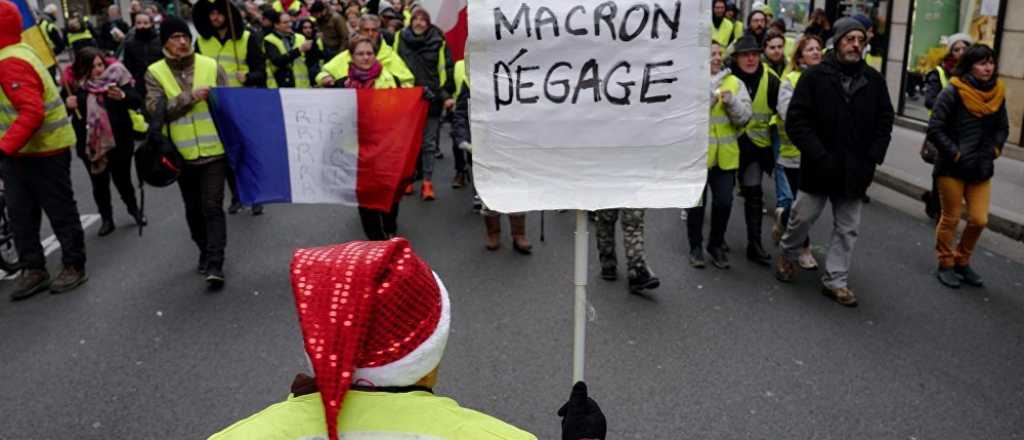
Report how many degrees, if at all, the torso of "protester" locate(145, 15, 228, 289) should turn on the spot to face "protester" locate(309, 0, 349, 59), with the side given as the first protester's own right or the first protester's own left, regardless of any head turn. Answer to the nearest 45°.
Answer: approximately 180°

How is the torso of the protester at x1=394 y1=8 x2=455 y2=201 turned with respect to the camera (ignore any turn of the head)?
toward the camera

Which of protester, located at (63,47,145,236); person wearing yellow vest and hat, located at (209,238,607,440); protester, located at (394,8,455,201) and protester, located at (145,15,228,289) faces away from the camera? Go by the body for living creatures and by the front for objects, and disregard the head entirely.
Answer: the person wearing yellow vest and hat

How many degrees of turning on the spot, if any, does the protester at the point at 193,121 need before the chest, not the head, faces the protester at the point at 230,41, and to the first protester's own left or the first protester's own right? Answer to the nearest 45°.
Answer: approximately 180°

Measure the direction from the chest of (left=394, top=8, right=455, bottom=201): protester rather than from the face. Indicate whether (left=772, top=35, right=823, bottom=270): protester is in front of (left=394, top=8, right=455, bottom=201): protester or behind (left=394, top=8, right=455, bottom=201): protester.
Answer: in front

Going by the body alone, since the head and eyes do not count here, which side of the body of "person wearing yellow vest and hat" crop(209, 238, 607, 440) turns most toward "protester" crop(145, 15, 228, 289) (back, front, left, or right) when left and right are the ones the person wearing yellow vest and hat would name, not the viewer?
front

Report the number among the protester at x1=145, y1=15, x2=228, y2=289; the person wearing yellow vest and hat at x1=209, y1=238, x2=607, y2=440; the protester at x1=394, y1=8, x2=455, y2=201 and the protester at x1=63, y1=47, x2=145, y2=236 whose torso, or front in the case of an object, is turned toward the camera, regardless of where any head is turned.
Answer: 3

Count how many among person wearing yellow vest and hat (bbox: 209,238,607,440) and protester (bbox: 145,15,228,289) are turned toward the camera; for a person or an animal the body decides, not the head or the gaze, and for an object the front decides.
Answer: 1

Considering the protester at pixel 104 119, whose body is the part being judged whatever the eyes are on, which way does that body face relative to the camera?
toward the camera

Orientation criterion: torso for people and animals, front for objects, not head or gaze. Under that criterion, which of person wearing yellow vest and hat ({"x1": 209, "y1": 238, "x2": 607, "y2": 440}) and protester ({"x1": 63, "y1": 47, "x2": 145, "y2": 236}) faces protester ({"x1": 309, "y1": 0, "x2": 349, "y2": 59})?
the person wearing yellow vest and hat

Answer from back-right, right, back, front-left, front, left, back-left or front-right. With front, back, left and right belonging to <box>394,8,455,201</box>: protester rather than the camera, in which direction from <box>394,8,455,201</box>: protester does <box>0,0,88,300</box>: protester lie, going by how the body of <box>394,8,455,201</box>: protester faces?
front-right

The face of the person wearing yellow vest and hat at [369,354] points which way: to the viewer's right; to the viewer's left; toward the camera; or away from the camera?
away from the camera

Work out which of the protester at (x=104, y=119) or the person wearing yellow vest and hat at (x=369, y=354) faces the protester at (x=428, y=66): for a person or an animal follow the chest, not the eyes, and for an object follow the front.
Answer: the person wearing yellow vest and hat

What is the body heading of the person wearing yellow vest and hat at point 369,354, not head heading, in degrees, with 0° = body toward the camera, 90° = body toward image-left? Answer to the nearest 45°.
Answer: approximately 180°

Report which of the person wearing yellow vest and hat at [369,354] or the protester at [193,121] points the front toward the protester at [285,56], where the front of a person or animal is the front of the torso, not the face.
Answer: the person wearing yellow vest and hat

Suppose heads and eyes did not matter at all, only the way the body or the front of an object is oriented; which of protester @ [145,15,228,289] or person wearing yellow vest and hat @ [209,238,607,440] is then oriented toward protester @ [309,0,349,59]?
the person wearing yellow vest and hat

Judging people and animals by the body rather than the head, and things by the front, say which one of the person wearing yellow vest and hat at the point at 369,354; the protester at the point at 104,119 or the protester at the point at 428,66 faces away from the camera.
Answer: the person wearing yellow vest and hat

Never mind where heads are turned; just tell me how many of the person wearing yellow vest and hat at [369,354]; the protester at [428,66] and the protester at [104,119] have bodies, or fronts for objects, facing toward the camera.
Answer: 2

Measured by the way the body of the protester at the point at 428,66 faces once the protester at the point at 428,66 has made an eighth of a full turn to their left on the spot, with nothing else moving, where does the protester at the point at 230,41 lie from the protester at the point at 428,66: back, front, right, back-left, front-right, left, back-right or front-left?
right

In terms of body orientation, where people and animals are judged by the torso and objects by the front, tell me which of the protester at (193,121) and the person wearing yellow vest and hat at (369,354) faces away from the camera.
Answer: the person wearing yellow vest and hat
